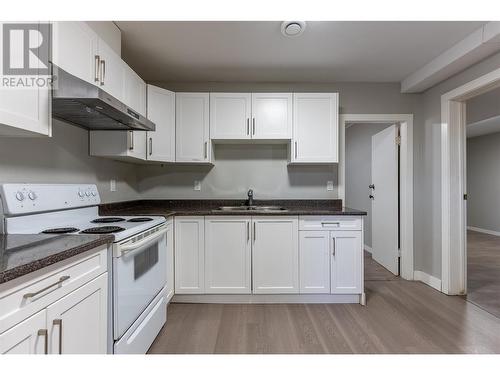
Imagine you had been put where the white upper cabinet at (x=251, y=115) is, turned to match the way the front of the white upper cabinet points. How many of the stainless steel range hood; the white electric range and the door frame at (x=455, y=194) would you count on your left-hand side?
1

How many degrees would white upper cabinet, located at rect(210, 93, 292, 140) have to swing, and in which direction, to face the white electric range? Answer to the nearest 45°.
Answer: approximately 45° to its right

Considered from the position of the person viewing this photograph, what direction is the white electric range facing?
facing the viewer and to the right of the viewer

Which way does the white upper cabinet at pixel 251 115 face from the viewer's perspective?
toward the camera

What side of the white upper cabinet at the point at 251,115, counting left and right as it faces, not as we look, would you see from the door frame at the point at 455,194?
left

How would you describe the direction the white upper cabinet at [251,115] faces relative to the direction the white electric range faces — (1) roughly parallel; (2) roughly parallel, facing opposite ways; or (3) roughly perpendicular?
roughly perpendicular

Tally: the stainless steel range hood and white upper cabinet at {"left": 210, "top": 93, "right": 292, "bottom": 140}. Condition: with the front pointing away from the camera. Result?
0

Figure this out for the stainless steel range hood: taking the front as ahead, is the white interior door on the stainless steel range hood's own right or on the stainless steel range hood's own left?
on the stainless steel range hood's own left

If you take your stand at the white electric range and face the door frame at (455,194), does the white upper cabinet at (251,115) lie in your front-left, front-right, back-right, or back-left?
front-left

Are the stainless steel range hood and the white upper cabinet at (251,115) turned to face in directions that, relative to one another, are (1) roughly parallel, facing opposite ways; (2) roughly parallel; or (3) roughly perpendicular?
roughly perpendicular

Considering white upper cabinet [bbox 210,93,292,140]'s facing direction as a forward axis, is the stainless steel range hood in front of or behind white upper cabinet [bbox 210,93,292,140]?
in front

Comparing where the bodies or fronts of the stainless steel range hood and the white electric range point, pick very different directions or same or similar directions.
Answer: same or similar directions

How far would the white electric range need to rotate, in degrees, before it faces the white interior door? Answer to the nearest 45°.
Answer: approximately 45° to its left

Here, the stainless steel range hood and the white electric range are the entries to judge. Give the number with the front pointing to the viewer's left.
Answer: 0
